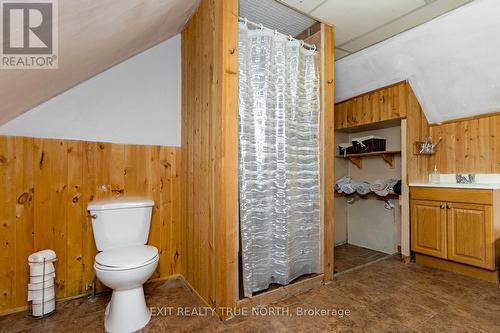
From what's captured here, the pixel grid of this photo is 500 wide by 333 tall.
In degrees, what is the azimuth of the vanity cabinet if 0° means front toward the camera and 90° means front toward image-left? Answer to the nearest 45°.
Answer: approximately 45°

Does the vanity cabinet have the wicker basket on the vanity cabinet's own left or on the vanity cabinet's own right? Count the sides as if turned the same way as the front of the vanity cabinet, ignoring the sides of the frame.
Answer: on the vanity cabinet's own right

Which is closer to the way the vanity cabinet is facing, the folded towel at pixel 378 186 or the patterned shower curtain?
the patterned shower curtain

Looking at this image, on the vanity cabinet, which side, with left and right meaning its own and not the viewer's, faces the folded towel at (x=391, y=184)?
right

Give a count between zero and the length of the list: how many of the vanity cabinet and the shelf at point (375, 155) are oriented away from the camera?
0

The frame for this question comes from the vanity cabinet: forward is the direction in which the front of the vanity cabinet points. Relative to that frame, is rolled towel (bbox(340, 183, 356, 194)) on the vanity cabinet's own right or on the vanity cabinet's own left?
on the vanity cabinet's own right

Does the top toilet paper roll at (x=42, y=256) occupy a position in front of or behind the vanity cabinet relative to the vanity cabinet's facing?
in front
